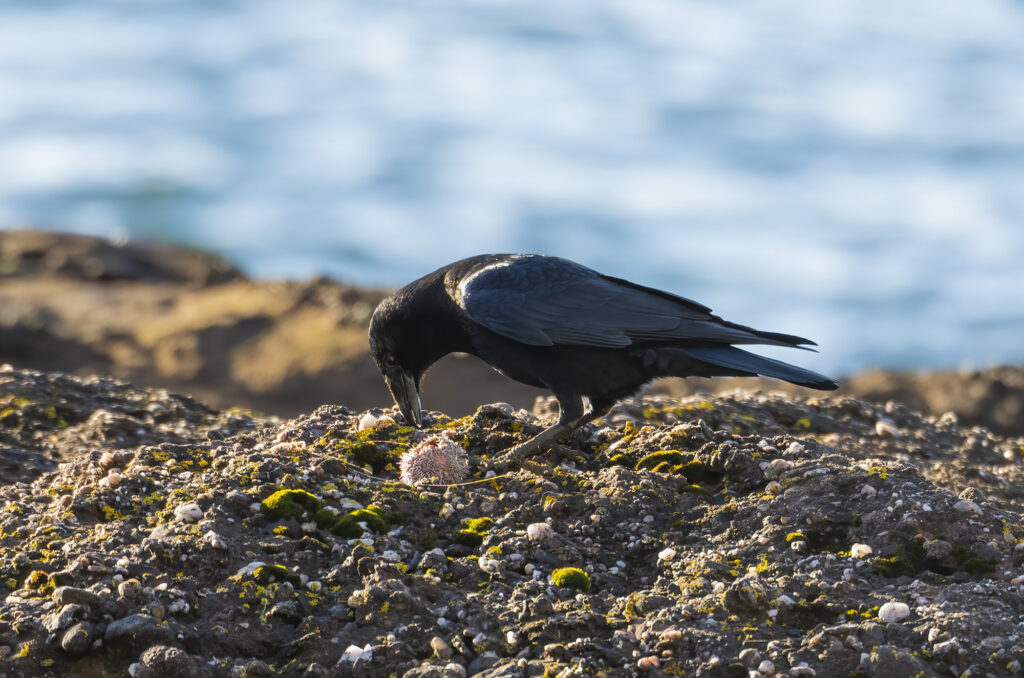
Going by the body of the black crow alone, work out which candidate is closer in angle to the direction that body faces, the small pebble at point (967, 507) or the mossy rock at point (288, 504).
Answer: the mossy rock

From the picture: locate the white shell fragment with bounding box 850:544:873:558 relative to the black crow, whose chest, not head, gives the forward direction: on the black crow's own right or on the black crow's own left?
on the black crow's own left

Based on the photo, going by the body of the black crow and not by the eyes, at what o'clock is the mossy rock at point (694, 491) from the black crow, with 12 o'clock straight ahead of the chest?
The mossy rock is roughly at 8 o'clock from the black crow.

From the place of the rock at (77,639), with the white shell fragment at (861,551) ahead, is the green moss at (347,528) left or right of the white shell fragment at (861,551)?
left

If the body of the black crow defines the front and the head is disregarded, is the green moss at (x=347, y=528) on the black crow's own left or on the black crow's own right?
on the black crow's own left

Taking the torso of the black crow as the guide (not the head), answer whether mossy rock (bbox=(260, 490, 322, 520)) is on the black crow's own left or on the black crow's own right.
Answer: on the black crow's own left

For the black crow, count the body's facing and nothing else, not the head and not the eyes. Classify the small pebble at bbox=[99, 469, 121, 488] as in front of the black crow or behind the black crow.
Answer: in front

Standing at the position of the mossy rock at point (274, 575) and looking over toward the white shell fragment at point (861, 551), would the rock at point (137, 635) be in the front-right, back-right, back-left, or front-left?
back-right

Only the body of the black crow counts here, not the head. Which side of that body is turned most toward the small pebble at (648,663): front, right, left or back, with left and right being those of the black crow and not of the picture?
left

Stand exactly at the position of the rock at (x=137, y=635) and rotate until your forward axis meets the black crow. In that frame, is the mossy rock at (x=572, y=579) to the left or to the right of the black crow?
right

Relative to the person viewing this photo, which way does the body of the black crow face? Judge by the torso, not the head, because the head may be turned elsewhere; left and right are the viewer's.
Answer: facing to the left of the viewer

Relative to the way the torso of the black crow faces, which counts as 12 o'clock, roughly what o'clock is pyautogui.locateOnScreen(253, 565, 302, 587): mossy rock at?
The mossy rock is roughly at 10 o'clock from the black crow.
